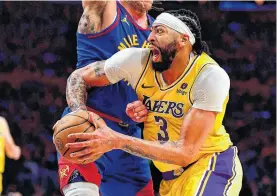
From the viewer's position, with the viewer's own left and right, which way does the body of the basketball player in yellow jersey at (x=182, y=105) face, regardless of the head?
facing the viewer and to the left of the viewer

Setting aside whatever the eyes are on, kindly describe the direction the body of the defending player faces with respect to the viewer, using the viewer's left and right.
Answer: facing the viewer and to the right of the viewer

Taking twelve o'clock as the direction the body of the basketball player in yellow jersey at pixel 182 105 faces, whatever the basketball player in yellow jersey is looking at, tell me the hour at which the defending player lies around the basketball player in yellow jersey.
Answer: The defending player is roughly at 3 o'clock from the basketball player in yellow jersey.

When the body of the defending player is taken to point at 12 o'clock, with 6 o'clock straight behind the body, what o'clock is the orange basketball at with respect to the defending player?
The orange basketball is roughly at 2 o'clock from the defending player.

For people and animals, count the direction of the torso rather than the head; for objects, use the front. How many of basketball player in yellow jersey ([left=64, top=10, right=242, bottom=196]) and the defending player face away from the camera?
0

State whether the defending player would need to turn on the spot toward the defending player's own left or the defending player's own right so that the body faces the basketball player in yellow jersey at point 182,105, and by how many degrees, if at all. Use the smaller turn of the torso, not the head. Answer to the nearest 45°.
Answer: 0° — they already face them
